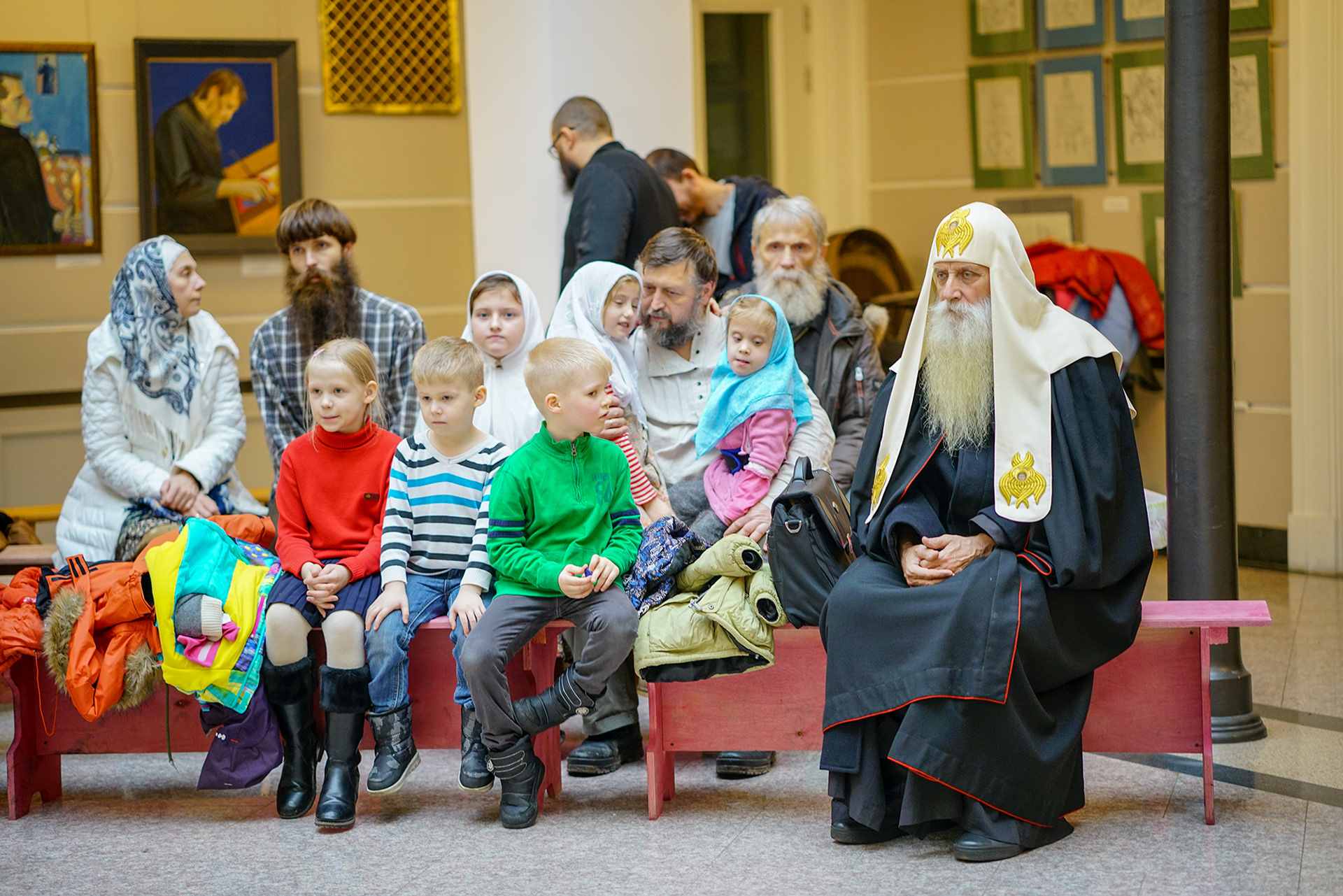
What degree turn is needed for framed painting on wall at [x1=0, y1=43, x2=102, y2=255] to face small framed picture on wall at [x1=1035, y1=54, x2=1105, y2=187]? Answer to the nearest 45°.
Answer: approximately 90° to its left

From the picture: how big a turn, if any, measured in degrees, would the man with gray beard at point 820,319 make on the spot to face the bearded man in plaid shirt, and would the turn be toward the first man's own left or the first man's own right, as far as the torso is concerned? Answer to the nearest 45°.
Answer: approximately 90° to the first man's own right

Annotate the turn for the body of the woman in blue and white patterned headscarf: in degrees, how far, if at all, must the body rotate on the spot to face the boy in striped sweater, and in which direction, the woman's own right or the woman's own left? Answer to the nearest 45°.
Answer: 0° — they already face them
